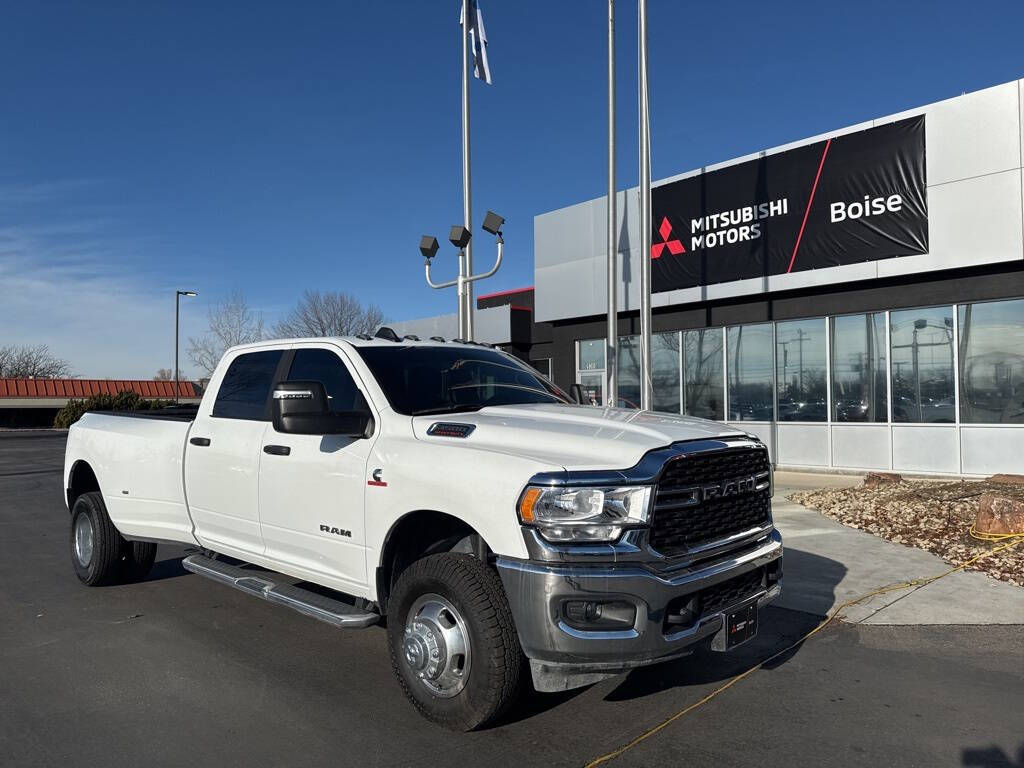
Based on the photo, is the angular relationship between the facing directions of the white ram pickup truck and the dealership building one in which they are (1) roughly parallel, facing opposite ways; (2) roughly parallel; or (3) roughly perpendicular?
roughly perpendicular

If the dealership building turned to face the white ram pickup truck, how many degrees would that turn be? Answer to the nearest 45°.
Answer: approximately 45° to its left

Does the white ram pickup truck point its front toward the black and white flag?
no

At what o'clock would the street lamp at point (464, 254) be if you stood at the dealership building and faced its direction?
The street lamp is roughly at 1 o'clock from the dealership building.

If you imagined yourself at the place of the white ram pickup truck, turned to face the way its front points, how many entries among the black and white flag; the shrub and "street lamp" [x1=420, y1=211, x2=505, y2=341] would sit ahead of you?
0

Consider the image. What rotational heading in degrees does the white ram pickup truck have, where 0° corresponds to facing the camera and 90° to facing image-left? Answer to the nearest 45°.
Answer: approximately 315°

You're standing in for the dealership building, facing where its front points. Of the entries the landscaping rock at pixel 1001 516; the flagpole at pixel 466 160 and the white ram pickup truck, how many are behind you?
0

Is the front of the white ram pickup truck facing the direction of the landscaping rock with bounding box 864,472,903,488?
no

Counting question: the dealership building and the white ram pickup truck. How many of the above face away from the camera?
0

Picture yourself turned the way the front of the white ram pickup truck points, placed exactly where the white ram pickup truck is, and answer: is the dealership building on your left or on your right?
on your left

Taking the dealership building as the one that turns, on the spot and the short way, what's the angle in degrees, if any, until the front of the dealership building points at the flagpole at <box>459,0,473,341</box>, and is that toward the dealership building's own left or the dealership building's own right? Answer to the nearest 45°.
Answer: approximately 45° to the dealership building's own right

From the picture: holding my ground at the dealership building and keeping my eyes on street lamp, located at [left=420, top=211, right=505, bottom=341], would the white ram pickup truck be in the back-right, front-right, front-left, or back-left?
front-left

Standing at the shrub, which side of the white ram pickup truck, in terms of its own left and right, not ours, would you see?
back

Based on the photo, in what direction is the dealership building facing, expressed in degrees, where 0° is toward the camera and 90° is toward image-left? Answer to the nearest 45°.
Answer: approximately 45°

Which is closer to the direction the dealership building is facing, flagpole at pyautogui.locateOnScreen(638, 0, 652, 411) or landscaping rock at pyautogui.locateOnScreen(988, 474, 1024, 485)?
the flagpole

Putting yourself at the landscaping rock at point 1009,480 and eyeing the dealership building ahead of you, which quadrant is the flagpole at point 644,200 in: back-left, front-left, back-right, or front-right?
front-left
